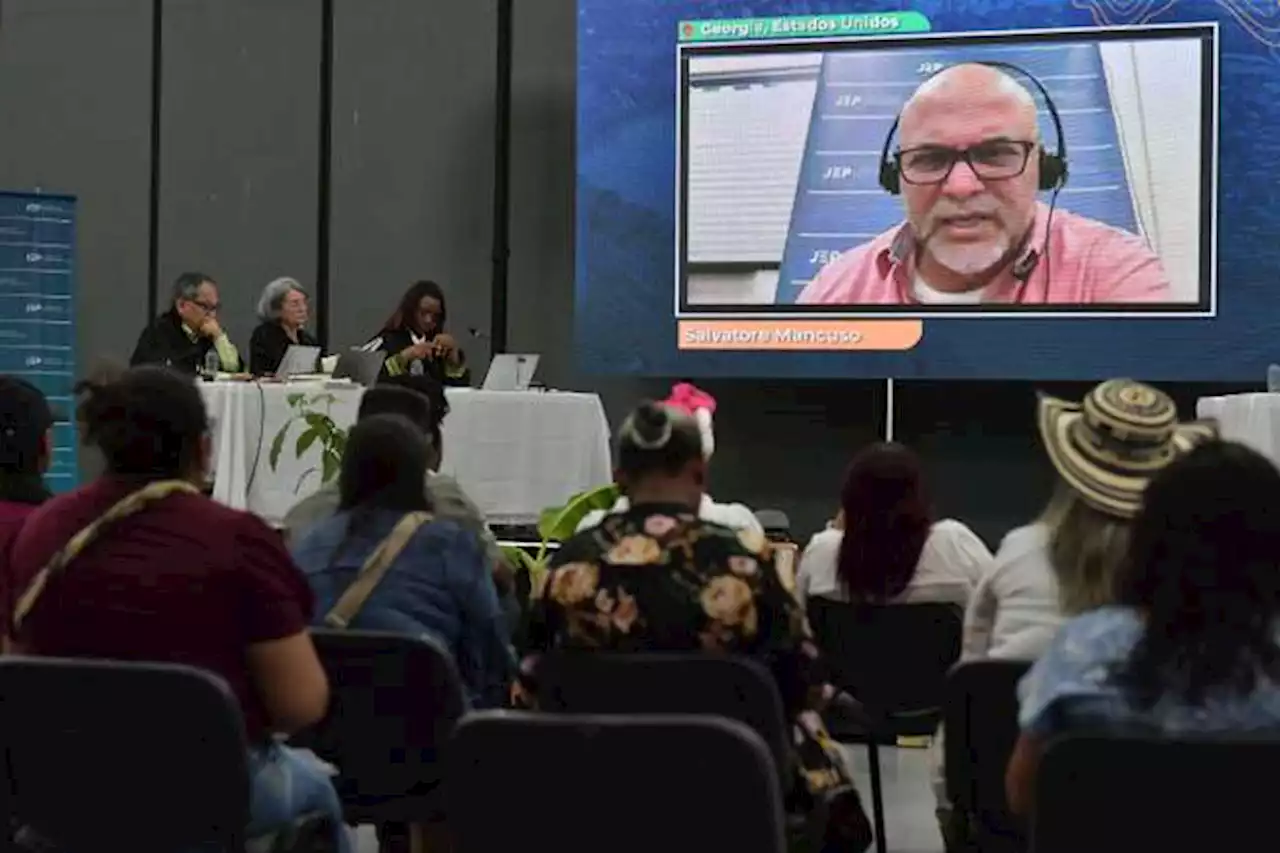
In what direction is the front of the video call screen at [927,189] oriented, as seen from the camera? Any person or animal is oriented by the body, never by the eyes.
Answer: facing the viewer

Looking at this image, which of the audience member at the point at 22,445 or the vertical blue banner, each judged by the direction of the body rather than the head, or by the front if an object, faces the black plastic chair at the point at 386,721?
the vertical blue banner

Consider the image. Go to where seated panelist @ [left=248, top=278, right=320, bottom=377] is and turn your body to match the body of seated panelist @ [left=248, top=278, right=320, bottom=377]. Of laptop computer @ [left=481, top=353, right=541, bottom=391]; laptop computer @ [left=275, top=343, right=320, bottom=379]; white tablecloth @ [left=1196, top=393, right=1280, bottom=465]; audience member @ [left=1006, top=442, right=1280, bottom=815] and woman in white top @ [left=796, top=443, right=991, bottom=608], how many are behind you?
0

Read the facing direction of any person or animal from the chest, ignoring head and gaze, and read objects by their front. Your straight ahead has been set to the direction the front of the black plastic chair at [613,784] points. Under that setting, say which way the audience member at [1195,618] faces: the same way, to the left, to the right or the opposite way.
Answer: the same way

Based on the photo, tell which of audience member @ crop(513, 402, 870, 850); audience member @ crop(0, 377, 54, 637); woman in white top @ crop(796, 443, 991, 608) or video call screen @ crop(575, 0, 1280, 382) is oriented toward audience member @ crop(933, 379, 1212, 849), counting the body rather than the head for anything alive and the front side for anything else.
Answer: the video call screen

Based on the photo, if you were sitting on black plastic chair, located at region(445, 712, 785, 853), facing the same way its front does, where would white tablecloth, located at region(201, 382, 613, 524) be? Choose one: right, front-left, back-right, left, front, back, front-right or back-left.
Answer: front

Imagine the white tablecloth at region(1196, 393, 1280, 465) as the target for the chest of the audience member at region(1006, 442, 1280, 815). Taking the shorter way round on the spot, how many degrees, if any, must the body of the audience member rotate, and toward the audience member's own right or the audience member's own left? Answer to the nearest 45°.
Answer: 0° — they already face it

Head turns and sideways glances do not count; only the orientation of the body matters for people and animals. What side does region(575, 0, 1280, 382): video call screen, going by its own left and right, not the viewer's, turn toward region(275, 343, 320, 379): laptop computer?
right

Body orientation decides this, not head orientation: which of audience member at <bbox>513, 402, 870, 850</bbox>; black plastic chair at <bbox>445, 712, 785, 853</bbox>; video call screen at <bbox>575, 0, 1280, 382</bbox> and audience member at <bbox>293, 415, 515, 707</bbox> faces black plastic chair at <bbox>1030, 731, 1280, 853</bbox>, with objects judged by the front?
the video call screen

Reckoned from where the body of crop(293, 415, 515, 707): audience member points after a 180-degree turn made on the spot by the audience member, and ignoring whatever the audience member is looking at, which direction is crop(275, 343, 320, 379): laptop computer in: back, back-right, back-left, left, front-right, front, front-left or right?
back

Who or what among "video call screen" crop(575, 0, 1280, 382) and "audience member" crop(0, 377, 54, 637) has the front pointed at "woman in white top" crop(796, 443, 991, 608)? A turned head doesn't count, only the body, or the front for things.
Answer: the video call screen

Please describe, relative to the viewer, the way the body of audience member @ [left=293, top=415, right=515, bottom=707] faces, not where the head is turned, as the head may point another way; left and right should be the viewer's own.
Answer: facing away from the viewer

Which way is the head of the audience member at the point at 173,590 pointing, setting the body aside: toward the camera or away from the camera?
away from the camera

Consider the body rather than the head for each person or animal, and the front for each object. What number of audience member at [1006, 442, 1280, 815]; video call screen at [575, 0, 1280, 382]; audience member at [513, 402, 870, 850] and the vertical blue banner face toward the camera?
2

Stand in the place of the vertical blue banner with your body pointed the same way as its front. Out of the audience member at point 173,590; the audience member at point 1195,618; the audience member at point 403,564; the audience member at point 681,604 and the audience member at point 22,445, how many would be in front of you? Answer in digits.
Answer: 5

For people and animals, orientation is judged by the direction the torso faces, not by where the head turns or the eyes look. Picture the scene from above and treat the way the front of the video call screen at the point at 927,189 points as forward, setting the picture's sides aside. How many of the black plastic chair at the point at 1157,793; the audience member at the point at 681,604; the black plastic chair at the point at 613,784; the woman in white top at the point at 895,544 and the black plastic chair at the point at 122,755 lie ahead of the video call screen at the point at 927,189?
5

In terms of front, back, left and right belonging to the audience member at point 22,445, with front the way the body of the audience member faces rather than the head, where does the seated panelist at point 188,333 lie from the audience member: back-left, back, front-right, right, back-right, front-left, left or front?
front

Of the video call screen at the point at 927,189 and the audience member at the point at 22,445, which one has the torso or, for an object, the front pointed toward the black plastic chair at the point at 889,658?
the video call screen

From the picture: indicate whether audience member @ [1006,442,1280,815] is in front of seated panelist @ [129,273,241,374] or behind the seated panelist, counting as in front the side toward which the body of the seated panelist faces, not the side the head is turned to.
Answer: in front

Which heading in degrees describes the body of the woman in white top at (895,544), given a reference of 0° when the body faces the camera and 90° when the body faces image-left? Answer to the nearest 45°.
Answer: approximately 180°

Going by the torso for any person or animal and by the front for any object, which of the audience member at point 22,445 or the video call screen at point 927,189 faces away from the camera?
the audience member

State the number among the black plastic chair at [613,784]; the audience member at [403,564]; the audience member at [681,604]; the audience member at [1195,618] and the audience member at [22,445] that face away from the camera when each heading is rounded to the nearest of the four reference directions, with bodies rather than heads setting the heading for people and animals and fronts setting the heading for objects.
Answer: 5
